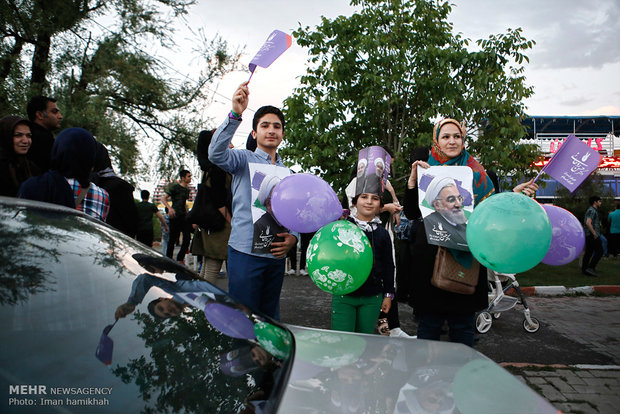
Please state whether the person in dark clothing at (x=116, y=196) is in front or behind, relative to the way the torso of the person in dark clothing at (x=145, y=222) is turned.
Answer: behind

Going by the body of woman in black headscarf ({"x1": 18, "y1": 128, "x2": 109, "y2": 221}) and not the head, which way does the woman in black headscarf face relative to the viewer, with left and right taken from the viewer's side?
facing away from the viewer

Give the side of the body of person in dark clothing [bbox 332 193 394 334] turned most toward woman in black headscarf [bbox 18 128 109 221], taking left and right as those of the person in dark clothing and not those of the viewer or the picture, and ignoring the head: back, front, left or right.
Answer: right

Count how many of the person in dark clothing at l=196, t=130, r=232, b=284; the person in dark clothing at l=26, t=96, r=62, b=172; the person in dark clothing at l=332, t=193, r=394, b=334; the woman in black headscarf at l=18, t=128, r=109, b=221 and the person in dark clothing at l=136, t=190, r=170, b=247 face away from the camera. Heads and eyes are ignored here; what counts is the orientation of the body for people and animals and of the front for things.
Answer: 3

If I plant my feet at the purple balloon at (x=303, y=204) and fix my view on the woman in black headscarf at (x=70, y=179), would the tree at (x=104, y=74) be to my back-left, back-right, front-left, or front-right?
front-right

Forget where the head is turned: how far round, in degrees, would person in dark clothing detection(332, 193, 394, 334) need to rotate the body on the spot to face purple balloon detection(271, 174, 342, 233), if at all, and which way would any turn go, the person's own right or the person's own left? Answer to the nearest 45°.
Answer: approximately 45° to the person's own right

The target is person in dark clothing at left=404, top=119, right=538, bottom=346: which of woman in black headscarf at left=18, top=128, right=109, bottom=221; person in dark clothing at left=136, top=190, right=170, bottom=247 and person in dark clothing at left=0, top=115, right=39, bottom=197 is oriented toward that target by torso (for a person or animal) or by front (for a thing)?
person in dark clothing at left=0, top=115, right=39, bottom=197

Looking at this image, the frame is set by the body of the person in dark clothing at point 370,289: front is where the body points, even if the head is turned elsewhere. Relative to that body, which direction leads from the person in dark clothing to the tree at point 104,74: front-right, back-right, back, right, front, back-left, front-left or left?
back-right

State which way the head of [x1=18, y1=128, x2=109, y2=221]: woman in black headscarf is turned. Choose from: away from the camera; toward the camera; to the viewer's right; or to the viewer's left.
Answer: away from the camera

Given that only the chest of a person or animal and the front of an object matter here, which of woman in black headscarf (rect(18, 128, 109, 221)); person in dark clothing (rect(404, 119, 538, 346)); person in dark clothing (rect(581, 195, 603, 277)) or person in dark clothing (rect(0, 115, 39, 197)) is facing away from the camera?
the woman in black headscarf
